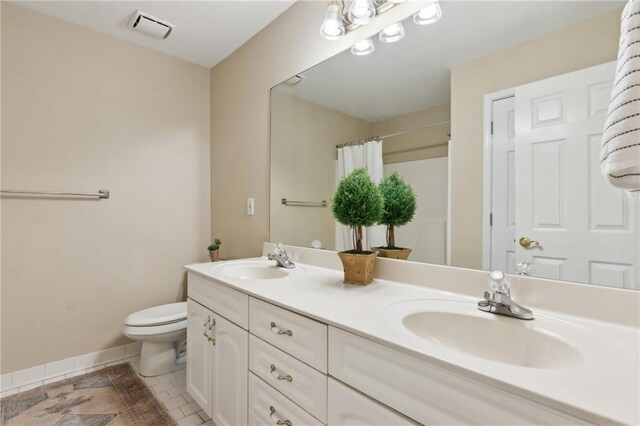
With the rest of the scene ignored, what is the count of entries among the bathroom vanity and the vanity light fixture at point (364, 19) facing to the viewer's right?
0

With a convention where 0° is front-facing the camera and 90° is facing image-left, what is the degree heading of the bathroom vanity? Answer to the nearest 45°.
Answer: approximately 45°

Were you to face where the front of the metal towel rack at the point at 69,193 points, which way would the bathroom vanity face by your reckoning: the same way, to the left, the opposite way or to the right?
to the right

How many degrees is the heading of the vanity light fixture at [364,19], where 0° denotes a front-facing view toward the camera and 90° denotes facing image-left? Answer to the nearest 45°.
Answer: approximately 45°

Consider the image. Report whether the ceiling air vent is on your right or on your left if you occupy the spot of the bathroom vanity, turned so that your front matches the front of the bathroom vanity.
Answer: on your right
